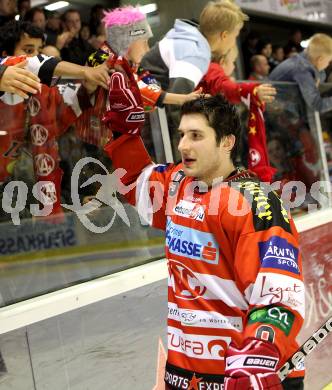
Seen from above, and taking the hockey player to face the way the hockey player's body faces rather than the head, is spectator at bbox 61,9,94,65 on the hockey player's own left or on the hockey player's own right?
on the hockey player's own right

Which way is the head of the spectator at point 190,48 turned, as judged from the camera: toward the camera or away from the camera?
away from the camera

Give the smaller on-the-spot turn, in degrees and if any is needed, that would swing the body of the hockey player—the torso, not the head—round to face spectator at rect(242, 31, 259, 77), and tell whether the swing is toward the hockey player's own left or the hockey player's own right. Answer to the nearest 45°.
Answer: approximately 135° to the hockey player's own right

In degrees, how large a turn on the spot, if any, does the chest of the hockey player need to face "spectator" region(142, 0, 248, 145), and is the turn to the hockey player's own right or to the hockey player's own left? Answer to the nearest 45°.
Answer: approximately 135° to the hockey player's own right

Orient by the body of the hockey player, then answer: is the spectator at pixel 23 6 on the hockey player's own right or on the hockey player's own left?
on the hockey player's own right

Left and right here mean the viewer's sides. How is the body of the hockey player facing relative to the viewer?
facing the viewer and to the left of the viewer
